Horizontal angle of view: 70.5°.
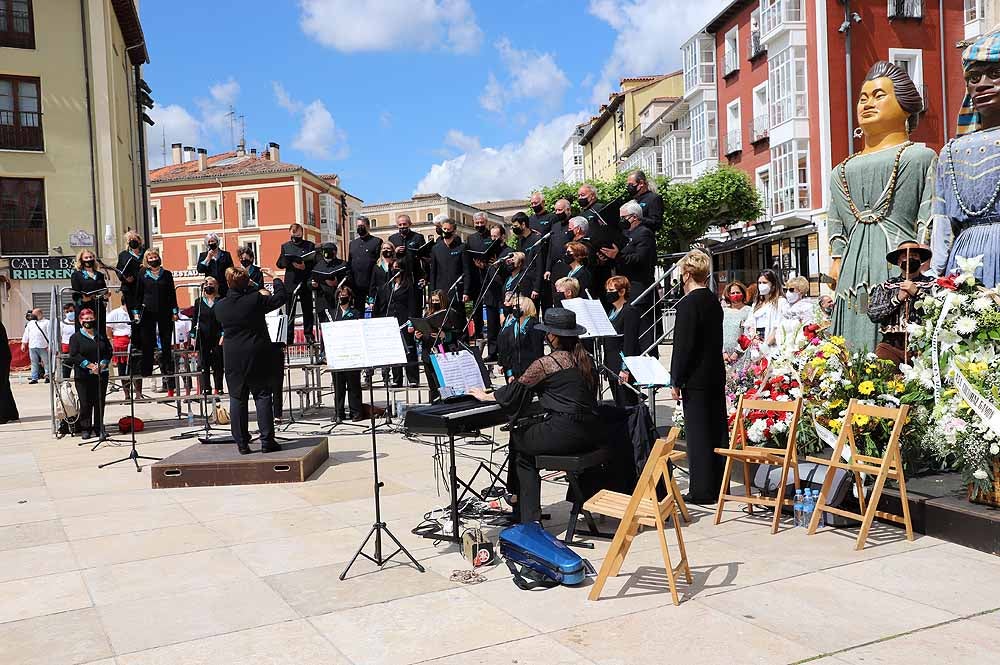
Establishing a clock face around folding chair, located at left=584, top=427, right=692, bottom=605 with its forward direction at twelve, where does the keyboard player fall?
The keyboard player is roughly at 2 o'clock from the folding chair.

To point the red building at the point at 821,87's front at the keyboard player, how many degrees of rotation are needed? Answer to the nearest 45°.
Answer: approximately 45° to its left

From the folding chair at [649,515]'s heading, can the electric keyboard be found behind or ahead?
ahead

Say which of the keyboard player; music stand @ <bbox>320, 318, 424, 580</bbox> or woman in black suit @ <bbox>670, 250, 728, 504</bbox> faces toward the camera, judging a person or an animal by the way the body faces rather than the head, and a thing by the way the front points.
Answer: the music stand

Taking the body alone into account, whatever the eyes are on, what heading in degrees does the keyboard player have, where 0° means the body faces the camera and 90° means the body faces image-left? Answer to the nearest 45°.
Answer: approximately 135°

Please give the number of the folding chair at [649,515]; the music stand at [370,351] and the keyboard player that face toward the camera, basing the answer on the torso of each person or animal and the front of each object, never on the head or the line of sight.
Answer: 1

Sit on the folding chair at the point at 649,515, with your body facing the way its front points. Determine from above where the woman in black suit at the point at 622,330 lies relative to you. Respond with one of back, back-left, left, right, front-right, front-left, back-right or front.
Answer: right

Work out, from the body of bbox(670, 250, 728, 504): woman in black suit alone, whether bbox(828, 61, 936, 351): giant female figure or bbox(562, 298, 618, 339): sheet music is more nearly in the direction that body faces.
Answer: the sheet music

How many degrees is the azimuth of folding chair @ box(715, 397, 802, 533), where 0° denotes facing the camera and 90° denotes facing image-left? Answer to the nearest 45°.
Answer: approximately 45°

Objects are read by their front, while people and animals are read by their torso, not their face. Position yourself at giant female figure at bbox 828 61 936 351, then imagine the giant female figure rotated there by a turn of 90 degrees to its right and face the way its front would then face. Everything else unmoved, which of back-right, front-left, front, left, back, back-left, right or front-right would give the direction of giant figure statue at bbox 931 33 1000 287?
back

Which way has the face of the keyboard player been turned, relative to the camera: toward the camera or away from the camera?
away from the camera

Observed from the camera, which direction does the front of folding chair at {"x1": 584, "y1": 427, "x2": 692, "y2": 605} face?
facing to the left of the viewer

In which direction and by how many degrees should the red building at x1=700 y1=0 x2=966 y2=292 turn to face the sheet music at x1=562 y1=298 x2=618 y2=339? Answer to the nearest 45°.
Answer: approximately 45° to its left
